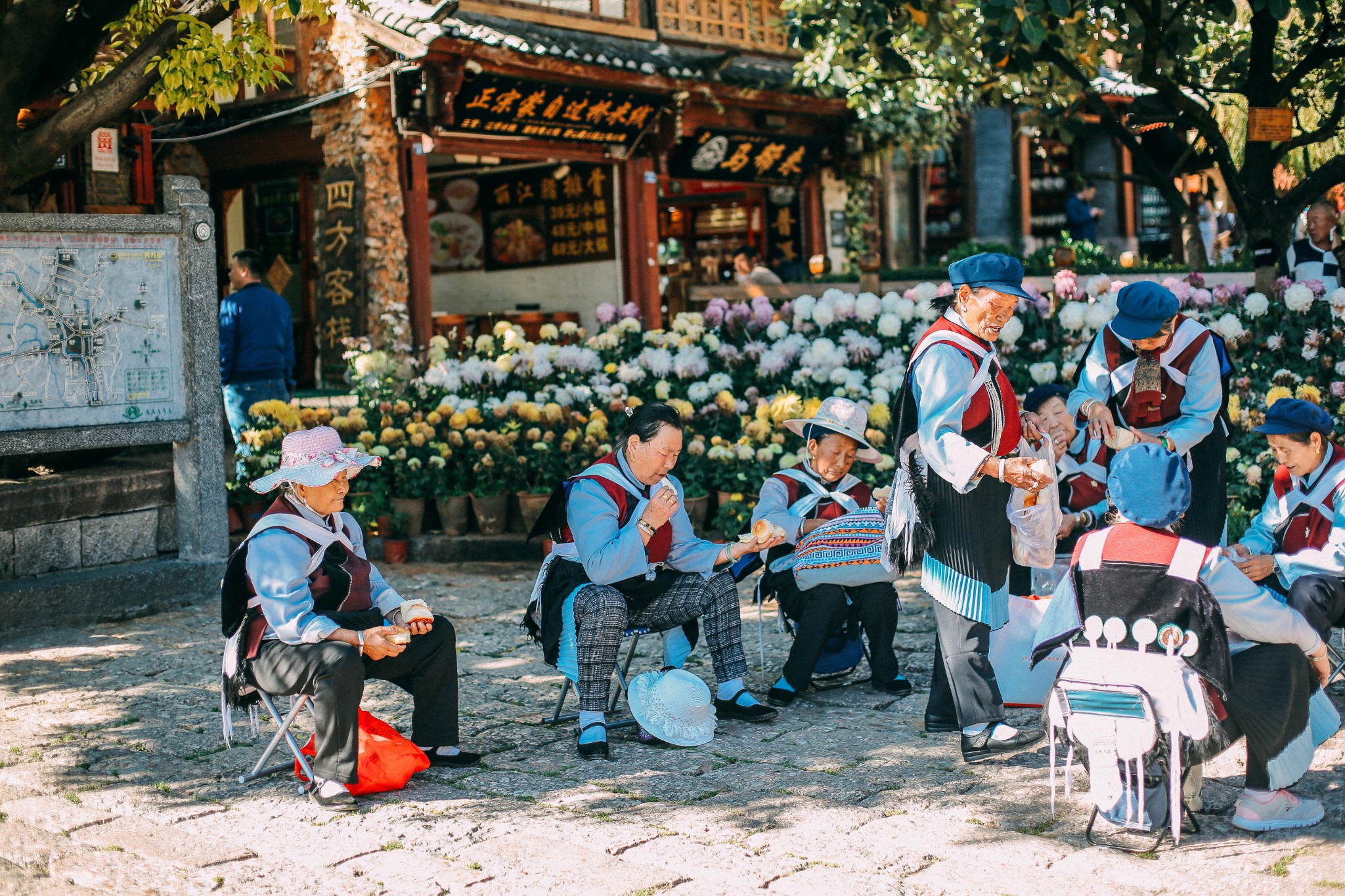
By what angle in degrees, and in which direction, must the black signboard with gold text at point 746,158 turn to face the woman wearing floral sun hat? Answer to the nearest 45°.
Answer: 0° — it already faces them

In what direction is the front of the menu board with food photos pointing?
toward the camera

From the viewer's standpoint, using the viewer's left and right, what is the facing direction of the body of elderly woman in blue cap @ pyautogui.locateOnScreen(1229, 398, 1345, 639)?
facing the viewer and to the left of the viewer

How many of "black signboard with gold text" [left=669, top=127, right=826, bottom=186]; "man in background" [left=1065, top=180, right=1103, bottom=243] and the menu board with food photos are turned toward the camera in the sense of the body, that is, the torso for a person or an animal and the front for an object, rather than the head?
2

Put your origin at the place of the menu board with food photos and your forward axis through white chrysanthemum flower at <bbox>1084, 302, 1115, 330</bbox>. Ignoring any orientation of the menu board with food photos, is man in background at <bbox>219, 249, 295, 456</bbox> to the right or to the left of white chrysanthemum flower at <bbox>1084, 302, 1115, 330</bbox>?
right

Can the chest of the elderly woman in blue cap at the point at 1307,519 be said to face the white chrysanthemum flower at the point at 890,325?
no

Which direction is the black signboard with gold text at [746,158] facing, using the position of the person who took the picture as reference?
facing the viewer

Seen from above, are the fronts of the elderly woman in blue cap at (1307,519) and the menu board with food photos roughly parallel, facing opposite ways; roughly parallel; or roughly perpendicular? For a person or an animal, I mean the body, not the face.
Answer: roughly perpendicular

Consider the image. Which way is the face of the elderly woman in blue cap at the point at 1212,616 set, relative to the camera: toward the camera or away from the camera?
away from the camera

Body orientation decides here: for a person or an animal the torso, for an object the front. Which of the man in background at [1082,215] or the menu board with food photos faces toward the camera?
the menu board with food photos

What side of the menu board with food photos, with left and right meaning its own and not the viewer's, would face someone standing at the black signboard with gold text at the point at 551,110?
front
